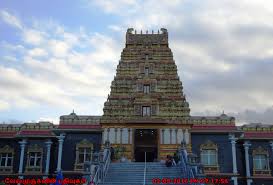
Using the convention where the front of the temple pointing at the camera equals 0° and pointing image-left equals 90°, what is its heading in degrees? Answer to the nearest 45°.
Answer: approximately 0°

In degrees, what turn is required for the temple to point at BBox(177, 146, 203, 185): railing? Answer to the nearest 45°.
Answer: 0° — it already faces it
